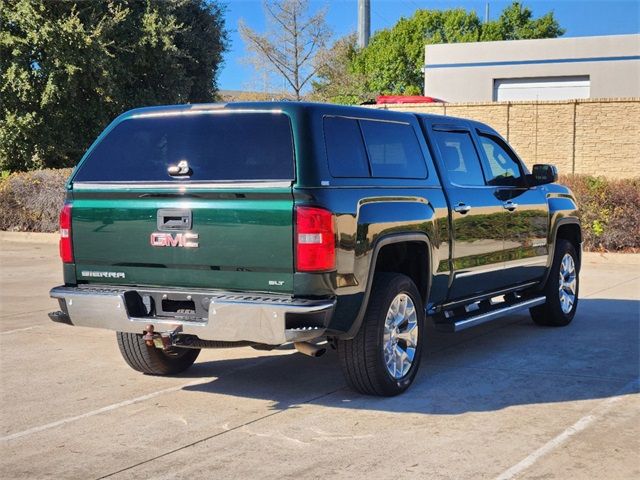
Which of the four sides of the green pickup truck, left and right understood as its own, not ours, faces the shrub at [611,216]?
front

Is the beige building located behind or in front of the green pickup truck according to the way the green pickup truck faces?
in front

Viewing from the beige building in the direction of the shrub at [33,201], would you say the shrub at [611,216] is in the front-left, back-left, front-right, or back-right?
front-left

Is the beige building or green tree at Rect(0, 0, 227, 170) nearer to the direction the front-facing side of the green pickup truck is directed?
the beige building

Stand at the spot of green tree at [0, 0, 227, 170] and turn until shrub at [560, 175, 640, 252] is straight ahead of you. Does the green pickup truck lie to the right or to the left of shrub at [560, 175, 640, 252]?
right

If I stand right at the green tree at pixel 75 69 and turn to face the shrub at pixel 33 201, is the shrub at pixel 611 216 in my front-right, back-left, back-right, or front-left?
front-left

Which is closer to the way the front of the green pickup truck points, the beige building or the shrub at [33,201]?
the beige building

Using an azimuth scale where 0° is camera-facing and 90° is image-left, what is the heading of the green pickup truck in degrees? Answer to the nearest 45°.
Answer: approximately 225°

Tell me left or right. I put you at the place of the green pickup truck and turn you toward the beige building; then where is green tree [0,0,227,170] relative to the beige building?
left

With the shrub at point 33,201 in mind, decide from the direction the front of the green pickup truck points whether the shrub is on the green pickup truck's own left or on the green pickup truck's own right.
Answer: on the green pickup truck's own left

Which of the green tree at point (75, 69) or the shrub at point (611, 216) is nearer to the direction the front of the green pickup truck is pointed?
the shrub

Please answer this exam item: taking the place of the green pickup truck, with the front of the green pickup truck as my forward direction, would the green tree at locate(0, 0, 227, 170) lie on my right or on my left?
on my left

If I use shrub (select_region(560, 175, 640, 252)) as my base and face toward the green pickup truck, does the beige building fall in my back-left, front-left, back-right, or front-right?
back-right

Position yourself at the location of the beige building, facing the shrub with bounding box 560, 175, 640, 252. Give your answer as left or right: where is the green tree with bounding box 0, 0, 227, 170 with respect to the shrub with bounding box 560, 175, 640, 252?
right
